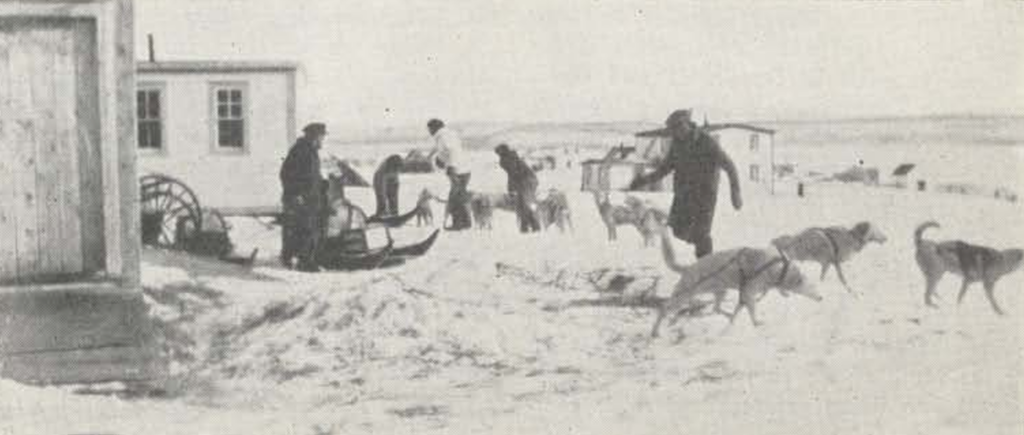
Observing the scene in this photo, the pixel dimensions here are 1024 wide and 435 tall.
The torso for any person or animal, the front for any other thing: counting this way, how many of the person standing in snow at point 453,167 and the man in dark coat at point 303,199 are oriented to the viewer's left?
1

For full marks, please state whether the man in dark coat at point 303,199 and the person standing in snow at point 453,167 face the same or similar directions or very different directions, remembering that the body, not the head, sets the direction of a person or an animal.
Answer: very different directions

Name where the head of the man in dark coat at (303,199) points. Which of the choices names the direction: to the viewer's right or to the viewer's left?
to the viewer's right

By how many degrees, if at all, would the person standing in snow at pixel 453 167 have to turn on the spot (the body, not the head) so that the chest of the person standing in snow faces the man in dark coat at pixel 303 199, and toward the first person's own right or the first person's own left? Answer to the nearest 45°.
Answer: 0° — they already face them

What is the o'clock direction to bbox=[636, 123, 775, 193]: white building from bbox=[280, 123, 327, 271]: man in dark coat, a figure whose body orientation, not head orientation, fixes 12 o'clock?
The white building is roughly at 10 o'clock from the man in dark coat.

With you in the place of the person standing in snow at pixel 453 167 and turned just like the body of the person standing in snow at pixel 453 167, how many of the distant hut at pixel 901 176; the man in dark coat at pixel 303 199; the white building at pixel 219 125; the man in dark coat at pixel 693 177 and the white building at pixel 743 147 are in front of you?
2

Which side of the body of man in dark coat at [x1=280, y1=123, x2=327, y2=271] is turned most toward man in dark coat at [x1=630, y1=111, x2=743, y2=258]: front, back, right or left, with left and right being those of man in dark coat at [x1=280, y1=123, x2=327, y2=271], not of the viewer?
front

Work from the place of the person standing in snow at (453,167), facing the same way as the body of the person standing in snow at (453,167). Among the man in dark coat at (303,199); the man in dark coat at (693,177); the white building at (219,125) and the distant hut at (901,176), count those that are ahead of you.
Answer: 2

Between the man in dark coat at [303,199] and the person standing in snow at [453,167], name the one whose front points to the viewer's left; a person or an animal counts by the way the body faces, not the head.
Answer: the person standing in snow

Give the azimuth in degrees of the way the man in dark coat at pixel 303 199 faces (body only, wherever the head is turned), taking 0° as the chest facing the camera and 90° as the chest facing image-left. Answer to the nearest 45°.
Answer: approximately 270°

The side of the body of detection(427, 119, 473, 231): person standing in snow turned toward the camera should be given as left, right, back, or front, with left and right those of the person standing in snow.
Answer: left

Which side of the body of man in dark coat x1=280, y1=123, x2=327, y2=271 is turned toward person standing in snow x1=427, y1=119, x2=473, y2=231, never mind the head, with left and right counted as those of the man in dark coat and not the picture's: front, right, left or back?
front
